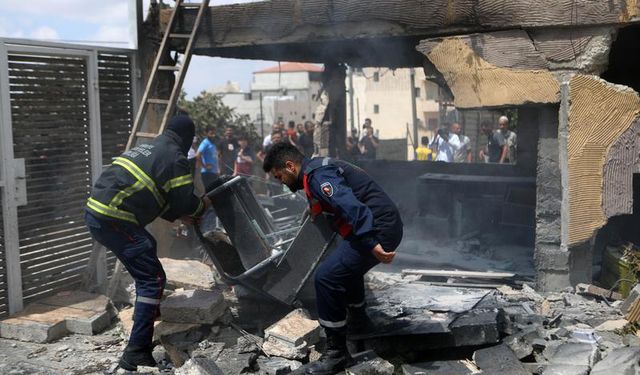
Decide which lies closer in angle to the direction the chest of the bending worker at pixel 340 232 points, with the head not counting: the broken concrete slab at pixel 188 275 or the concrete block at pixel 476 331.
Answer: the broken concrete slab

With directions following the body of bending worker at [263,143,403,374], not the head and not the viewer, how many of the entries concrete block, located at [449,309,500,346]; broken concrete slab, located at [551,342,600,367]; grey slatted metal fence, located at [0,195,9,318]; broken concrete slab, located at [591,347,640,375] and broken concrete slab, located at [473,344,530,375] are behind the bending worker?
4

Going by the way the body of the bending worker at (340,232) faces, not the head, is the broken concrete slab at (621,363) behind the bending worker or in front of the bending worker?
behind

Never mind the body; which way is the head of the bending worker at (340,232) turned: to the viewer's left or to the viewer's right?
to the viewer's left

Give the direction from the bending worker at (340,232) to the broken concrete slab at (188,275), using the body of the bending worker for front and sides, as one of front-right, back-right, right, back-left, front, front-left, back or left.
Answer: front-right

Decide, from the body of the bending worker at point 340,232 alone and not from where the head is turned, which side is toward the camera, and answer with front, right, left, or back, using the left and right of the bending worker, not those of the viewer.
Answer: left

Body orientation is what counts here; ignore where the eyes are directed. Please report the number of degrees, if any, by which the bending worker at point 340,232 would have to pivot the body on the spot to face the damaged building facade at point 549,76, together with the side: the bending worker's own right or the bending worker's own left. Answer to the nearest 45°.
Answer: approximately 135° to the bending worker's own right

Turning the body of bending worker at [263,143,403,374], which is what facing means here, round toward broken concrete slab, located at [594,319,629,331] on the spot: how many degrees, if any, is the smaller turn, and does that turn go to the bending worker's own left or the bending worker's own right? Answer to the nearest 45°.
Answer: approximately 180°
